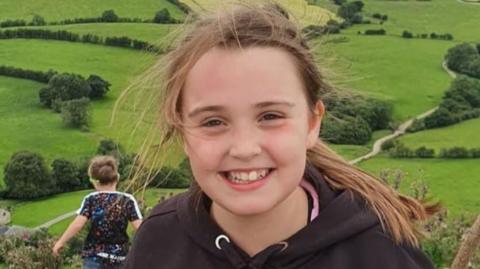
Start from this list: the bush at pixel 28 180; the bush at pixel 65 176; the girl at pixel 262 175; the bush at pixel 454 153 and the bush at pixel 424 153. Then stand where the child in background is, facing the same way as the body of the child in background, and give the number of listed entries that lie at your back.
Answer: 1

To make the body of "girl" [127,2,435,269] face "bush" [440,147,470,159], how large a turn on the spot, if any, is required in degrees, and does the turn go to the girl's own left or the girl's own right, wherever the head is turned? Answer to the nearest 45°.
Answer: approximately 180°

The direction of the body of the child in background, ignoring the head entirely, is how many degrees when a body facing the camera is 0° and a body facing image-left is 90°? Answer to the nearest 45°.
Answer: approximately 180°

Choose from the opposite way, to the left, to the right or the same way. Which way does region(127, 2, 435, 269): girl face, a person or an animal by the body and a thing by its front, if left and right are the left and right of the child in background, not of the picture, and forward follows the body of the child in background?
the opposite way

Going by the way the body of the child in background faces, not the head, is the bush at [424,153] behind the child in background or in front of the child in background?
in front

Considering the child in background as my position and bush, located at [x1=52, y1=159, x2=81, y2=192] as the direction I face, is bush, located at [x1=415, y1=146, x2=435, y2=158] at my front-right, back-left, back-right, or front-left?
front-right

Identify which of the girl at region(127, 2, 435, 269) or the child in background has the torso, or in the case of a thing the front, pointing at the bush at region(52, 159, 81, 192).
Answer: the child in background

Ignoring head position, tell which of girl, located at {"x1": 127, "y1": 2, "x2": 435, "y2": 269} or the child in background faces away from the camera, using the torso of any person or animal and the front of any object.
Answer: the child in background

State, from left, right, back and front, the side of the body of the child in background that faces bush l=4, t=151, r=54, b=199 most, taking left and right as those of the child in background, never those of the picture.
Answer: front

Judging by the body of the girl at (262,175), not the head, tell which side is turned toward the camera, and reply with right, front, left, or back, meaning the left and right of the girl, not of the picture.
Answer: front

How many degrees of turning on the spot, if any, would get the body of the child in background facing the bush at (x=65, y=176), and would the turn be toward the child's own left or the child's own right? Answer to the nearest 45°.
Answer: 0° — they already face it

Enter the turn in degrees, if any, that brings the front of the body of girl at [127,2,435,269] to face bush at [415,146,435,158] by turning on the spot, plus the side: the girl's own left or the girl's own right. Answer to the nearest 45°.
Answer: approximately 180°

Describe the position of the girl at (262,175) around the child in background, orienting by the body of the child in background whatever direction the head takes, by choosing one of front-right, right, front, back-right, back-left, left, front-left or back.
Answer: back

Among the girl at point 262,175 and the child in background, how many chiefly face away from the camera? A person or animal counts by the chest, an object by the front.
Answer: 1

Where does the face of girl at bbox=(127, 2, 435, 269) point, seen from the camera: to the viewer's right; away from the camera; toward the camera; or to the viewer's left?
toward the camera

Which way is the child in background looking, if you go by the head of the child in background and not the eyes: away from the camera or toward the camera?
away from the camera
